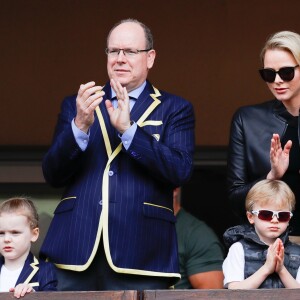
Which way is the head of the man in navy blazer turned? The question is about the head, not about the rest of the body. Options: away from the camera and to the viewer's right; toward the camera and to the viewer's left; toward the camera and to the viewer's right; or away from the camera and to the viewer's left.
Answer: toward the camera and to the viewer's left

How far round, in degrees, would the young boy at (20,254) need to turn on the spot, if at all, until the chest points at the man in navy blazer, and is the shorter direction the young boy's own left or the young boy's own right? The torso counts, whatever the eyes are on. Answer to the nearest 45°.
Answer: approximately 135° to the young boy's own left

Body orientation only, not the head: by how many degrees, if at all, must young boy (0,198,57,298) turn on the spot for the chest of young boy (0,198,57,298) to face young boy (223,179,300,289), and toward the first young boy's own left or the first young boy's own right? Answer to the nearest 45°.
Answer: approximately 135° to the first young boy's own left

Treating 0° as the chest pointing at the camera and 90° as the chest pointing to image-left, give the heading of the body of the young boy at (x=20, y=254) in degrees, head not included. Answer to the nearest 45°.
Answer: approximately 45°

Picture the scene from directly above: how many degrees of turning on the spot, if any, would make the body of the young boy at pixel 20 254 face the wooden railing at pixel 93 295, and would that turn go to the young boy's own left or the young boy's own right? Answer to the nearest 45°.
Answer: approximately 90° to the young boy's own left
